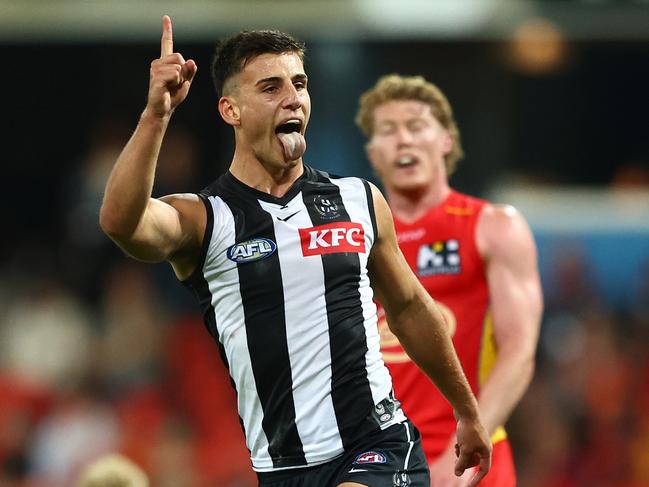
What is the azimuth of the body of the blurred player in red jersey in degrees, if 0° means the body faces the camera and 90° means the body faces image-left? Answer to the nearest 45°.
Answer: approximately 45°
